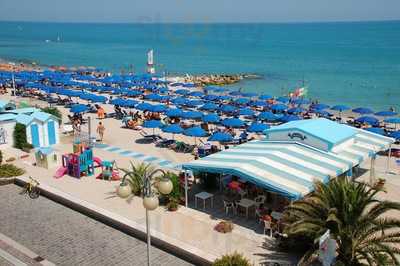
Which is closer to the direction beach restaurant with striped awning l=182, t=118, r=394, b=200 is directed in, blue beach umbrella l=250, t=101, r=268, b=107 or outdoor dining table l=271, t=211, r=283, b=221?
the outdoor dining table

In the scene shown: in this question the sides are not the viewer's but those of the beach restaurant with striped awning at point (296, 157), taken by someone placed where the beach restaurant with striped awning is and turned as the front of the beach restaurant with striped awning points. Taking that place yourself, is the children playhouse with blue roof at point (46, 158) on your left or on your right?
on your right

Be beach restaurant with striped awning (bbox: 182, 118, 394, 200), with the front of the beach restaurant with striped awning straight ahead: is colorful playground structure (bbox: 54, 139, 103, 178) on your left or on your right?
on your right

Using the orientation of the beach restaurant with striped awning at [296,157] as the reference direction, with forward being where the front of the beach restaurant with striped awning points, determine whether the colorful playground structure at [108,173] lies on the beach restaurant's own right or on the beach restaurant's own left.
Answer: on the beach restaurant's own right

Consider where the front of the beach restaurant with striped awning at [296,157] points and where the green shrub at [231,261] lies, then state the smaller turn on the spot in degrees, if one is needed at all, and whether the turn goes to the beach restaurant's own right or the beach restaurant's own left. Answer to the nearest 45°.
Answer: approximately 45° to the beach restaurant's own left

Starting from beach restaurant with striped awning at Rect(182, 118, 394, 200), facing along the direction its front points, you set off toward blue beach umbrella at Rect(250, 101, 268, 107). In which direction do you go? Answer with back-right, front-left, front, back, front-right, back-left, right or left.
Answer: back-right

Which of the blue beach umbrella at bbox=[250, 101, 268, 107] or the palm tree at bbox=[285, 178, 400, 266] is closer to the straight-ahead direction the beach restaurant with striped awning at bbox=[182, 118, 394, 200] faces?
the palm tree

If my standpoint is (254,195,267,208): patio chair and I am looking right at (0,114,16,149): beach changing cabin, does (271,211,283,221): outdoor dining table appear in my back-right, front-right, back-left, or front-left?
back-left

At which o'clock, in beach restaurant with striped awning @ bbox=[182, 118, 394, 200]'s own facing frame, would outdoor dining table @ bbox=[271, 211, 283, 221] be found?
The outdoor dining table is roughly at 11 o'clock from the beach restaurant with striped awning.

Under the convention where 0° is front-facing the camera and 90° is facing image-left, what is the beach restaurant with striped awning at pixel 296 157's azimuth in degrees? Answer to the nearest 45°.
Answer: approximately 45°

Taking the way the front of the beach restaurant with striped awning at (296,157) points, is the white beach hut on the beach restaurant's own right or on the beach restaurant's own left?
on the beach restaurant's own right
